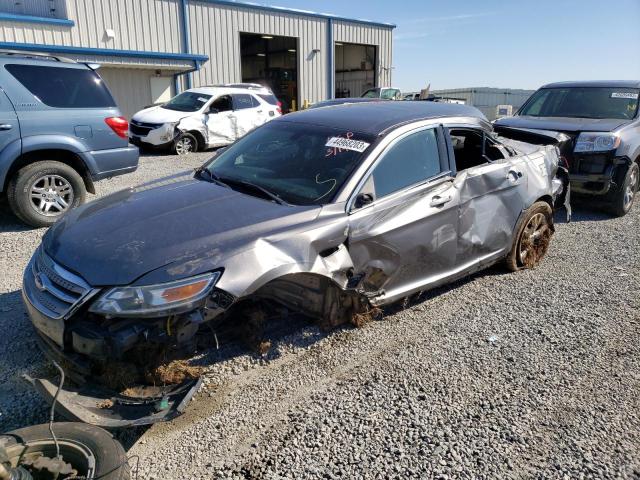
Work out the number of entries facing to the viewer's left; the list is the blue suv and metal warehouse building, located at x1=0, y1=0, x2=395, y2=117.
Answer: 1

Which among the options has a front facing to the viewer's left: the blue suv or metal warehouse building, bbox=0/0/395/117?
the blue suv

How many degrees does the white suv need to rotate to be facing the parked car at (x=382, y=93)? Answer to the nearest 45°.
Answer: approximately 180°

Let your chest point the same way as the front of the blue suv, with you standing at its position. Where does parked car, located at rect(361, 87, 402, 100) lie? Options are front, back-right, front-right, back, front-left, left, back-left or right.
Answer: back-right

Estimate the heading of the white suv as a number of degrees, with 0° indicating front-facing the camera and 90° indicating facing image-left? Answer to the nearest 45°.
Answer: approximately 45°

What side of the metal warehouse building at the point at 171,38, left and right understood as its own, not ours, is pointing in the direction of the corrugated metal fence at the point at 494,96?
left

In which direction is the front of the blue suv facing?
to the viewer's left

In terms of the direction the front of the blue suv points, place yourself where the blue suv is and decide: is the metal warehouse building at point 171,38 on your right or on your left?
on your right

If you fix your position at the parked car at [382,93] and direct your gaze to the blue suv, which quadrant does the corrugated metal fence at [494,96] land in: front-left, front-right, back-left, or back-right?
back-left
